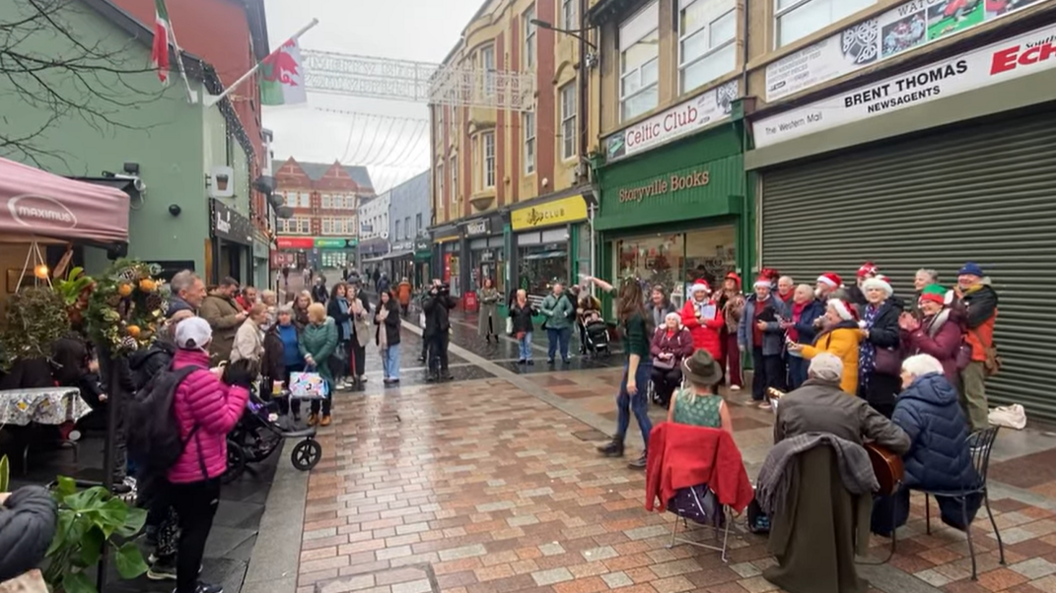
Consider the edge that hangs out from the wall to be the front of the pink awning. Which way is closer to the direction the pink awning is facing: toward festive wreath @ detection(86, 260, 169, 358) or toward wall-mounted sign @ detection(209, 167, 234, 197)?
the festive wreath

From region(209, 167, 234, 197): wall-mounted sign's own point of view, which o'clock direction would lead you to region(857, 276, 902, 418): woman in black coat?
The woman in black coat is roughly at 11 o'clock from the wall-mounted sign.

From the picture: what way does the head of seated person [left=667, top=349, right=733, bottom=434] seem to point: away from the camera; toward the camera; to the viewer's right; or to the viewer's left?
away from the camera

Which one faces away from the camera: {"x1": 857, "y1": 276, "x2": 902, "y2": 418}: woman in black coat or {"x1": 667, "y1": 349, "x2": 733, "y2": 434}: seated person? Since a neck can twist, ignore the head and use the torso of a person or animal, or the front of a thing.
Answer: the seated person

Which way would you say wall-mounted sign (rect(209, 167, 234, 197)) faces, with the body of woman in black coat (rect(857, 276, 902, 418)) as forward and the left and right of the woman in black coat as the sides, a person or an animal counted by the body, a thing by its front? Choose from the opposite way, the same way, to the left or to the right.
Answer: to the left

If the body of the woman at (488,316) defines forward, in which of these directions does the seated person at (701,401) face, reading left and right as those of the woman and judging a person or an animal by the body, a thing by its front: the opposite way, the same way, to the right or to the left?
the opposite way

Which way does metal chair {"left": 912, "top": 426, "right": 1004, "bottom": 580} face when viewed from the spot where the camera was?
facing away from the viewer and to the left of the viewer

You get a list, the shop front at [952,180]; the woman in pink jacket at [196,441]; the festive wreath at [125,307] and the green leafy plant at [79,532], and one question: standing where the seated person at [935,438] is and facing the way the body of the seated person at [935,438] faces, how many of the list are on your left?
3

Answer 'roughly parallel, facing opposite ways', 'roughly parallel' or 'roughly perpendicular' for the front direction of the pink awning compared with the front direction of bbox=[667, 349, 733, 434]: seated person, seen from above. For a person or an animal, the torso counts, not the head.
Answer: roughly perpendicular

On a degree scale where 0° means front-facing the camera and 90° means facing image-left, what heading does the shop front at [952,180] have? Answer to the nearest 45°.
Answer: approximately 45°

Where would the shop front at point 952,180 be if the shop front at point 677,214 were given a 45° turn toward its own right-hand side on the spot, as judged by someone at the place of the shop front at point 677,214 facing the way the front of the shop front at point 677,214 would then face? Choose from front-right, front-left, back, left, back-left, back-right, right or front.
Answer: back-left

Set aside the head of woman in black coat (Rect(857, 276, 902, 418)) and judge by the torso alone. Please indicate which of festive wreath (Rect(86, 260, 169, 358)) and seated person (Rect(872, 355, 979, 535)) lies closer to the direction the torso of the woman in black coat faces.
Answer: the festive wreath

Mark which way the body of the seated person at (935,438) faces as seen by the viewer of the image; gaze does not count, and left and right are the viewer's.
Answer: facing away from the viewer and to the left of the viewer

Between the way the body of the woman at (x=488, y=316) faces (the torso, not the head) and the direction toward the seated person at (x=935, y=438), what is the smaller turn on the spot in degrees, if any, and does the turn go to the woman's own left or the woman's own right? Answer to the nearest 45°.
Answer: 0° — they already face them

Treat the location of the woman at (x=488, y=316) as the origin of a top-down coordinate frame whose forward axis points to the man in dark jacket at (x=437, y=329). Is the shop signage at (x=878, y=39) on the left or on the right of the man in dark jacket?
left
